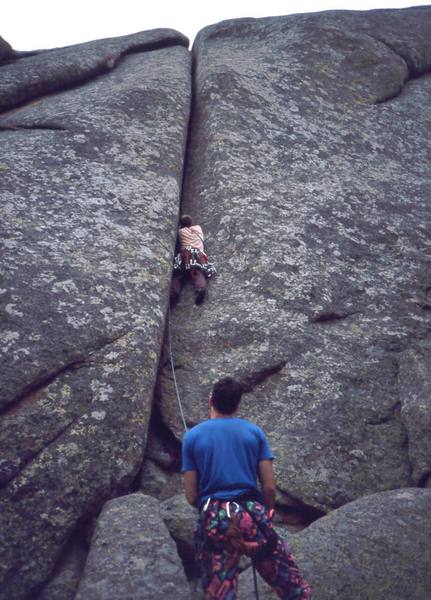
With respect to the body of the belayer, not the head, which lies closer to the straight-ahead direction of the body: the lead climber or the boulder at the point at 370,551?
the lead climber

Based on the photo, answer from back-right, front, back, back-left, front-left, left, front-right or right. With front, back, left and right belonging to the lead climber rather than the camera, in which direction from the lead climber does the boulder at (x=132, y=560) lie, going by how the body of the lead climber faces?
back

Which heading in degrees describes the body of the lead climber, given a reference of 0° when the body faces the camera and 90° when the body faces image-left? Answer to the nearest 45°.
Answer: approximately 180°

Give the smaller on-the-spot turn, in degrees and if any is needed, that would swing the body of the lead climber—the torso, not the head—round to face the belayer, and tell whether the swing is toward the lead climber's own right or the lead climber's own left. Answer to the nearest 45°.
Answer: approximately 180°

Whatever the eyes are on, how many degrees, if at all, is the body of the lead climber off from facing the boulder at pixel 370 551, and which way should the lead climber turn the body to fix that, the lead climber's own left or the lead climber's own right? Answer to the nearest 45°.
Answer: approximately 180°

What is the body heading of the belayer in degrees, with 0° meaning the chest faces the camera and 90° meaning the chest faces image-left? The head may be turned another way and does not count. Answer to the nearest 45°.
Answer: approximately 180°

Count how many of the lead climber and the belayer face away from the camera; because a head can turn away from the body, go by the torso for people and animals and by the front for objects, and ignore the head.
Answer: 2

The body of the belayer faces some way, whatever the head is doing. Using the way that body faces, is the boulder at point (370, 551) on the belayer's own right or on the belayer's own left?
on the belayer's own right
